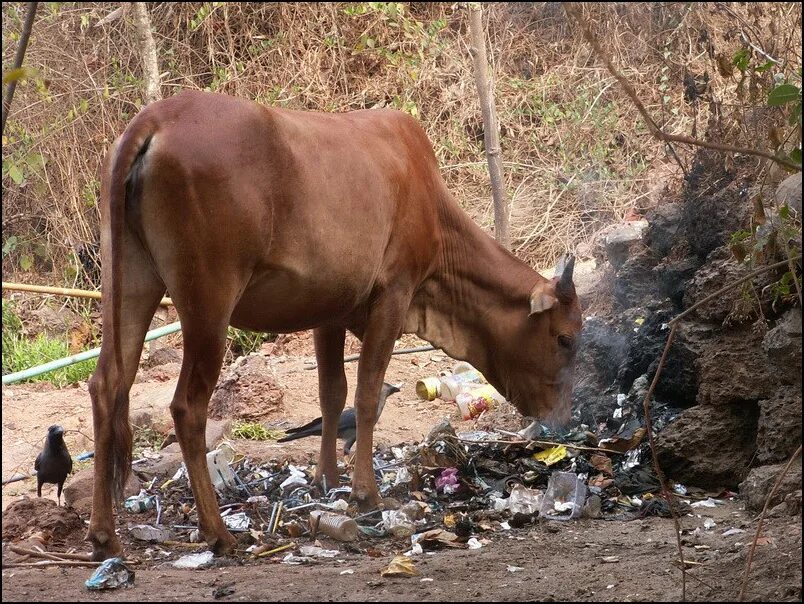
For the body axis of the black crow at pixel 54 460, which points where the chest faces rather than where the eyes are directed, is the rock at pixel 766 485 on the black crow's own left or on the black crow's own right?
on the black crow's own left

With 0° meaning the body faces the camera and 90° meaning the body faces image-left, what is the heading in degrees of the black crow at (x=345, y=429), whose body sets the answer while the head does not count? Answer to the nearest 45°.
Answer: approximately 270°

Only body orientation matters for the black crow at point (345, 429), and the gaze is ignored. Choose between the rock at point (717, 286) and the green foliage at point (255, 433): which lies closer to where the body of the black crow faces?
the rock

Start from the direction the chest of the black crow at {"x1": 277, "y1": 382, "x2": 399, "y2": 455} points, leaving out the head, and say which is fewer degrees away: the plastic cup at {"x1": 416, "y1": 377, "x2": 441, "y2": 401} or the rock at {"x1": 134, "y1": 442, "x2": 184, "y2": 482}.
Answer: the plastic cup

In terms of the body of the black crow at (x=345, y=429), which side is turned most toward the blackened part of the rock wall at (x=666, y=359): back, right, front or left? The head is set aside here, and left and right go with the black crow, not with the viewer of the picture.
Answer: front

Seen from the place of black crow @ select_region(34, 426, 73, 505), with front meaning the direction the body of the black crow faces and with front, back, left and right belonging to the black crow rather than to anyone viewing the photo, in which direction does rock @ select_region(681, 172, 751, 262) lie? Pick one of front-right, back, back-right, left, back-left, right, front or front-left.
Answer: left

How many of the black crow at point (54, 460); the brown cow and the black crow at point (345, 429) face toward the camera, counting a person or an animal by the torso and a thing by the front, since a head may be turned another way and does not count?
1

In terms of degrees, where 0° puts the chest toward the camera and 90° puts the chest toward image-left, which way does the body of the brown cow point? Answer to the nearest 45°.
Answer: approximately 225°

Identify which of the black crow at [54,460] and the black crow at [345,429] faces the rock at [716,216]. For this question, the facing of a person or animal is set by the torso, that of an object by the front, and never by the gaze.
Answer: the black crow at [345,429]
